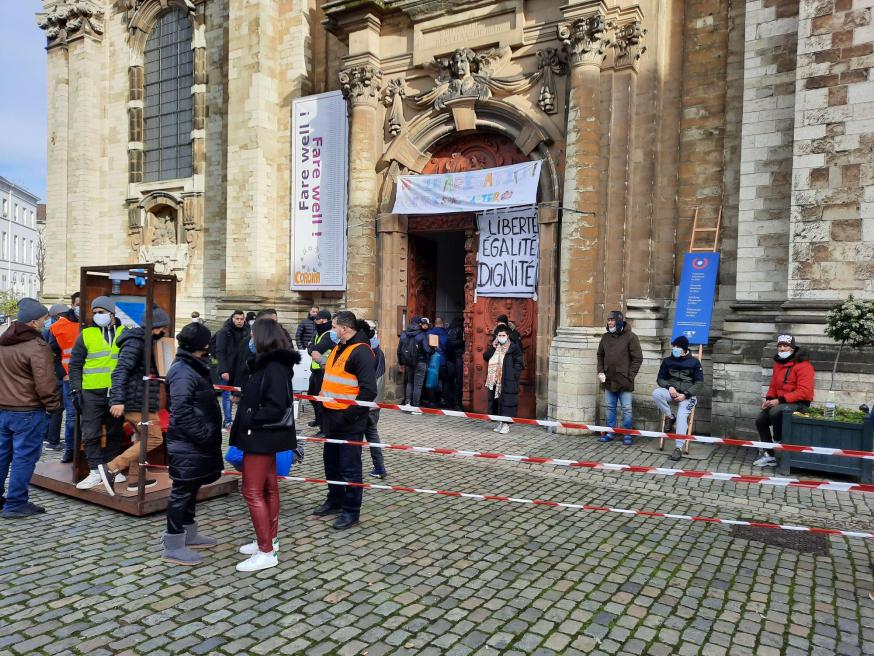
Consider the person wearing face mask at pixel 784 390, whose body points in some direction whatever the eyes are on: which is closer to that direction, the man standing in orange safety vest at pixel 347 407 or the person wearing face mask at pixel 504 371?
the man standing in orange safety vest

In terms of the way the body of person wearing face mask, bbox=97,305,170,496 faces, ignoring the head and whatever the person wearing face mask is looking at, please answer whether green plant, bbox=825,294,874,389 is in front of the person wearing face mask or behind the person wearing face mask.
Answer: in front

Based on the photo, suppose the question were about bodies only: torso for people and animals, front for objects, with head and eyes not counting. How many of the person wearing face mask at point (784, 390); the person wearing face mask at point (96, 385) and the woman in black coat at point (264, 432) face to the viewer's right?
0

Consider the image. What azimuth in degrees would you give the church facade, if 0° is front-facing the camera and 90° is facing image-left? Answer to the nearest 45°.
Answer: approximately 45°

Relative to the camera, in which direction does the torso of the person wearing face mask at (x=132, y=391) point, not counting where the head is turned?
to the viewer's right

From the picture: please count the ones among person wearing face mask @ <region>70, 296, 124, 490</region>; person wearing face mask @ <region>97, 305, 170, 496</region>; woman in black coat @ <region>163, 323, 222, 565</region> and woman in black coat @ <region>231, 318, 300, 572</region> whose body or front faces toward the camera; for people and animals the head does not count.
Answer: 1

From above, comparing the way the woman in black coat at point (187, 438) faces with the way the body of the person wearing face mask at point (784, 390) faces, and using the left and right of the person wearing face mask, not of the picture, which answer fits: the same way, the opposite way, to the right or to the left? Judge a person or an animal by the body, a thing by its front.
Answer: the opposite way

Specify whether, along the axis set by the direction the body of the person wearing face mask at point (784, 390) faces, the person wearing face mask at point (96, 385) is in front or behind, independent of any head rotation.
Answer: in front

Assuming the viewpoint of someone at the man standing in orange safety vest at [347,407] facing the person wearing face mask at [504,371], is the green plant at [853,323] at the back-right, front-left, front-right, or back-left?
front-right

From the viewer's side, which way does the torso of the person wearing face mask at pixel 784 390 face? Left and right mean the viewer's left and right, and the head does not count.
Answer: facing the viewer and to the left of the viewer

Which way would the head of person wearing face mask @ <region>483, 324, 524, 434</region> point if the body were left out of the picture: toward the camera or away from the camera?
toward the camera
